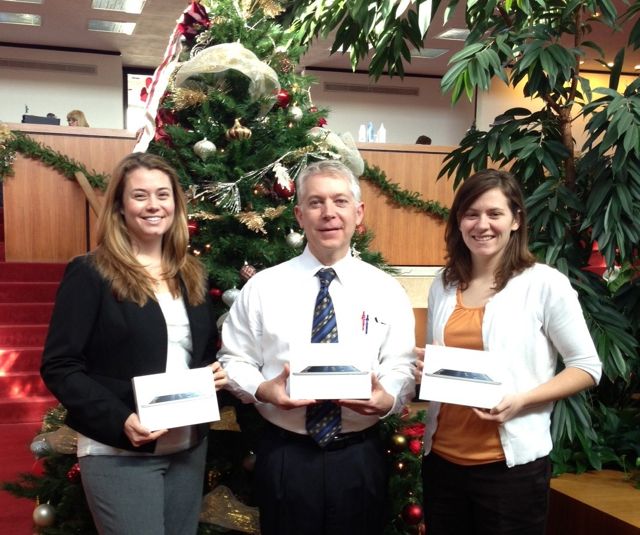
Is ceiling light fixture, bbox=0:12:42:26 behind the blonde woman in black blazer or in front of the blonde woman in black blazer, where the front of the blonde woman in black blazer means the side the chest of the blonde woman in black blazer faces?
behind

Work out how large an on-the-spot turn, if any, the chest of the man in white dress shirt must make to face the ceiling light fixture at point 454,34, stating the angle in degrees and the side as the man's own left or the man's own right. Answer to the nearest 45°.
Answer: approximately 180°

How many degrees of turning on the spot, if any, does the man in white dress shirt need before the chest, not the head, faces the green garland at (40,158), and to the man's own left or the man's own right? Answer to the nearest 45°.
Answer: approximately 135° to the man's own right

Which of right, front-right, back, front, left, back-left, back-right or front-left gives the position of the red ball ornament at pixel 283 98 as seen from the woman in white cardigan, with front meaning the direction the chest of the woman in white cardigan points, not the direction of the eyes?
right

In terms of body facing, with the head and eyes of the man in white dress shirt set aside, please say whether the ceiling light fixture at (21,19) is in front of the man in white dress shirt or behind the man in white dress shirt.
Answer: behind

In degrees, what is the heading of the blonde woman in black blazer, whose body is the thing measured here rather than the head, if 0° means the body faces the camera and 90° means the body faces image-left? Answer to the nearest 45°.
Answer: approximately 315°

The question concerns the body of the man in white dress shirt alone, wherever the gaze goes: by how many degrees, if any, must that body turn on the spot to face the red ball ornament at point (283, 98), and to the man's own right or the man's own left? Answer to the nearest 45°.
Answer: approximately 180°

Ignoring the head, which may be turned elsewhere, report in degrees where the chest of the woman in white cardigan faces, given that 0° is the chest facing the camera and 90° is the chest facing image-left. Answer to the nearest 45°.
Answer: approximately 45°

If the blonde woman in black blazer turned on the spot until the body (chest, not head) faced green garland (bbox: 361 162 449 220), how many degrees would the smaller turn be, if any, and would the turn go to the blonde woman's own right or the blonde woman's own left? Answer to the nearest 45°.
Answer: approximately 90° to the blonde woman's own left

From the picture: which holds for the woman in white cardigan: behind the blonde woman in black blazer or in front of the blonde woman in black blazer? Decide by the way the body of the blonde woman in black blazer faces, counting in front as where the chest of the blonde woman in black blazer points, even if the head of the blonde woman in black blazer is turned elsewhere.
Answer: in front
